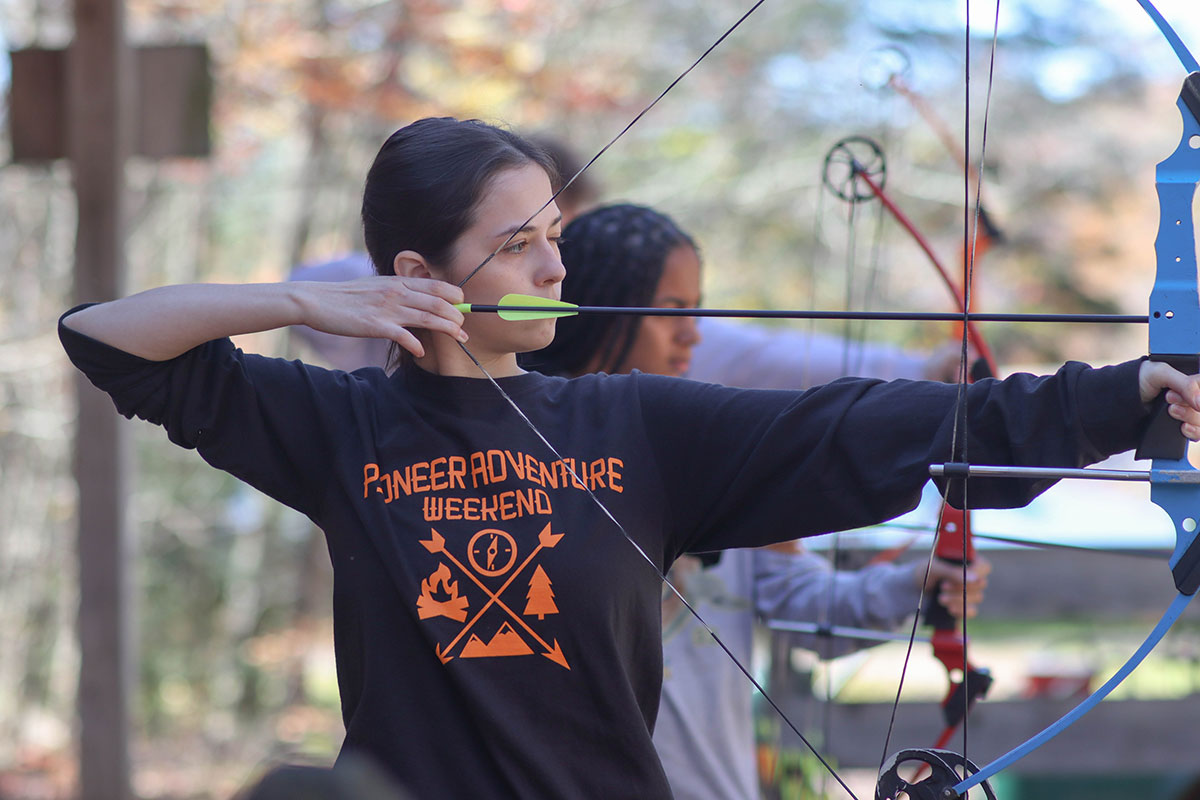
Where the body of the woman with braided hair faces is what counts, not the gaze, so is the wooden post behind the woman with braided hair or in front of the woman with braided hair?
behind

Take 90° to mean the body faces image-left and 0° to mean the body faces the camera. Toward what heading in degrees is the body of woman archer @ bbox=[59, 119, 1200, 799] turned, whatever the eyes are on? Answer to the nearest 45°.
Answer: approximately 0°

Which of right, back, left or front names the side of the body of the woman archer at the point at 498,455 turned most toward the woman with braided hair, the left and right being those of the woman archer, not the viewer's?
back

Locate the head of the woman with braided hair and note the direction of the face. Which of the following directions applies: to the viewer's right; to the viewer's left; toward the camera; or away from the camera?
to the viewer's right

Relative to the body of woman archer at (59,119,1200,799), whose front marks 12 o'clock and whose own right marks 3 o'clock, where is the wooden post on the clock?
The wooden post is roughly at 5 o'clock from the woman archer.
